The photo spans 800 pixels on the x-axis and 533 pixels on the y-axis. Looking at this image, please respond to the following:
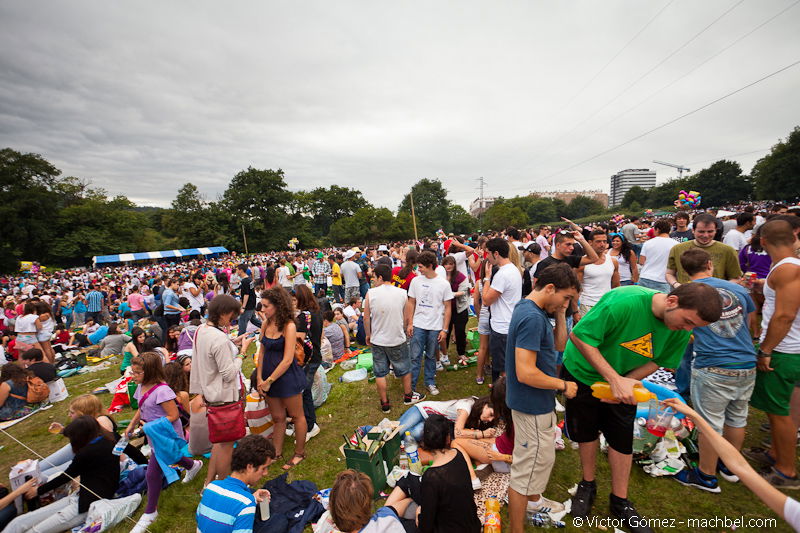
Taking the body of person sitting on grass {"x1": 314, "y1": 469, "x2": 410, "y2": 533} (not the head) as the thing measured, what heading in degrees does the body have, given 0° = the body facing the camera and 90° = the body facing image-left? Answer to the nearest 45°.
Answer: approximately 180°

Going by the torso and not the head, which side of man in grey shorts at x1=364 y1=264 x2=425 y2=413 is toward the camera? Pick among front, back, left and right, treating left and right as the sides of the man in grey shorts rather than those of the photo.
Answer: back

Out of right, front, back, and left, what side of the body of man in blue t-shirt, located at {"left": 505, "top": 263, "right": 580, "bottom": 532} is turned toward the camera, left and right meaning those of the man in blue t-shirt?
right

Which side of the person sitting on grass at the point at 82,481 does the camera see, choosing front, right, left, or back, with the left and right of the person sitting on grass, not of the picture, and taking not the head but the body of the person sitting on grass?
left

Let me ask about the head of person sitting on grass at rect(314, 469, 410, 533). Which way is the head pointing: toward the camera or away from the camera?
away from the camera

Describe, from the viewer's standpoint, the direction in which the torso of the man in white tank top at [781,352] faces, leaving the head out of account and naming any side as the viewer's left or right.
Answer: facing to the left of the viewer
